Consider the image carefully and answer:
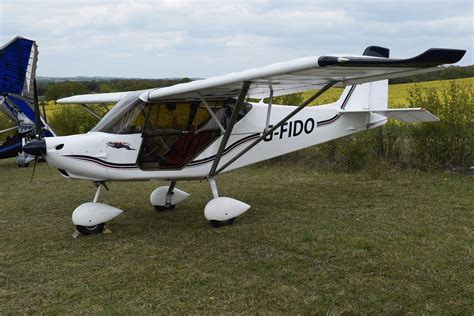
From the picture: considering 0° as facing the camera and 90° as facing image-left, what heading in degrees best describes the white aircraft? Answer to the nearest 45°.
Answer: approximately 45°
